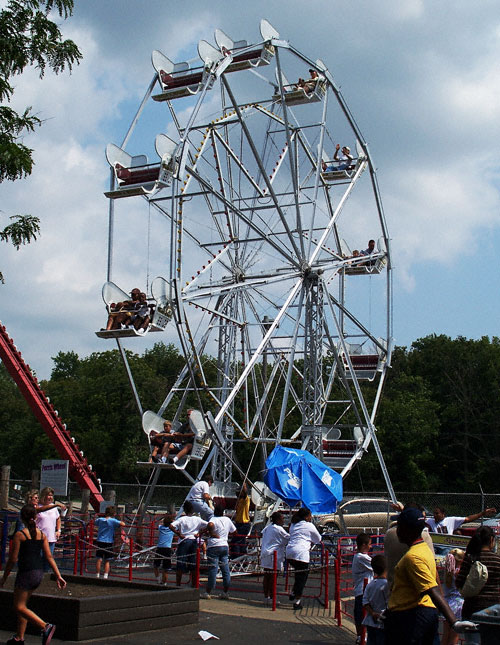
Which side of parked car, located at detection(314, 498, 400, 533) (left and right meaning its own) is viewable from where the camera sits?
left

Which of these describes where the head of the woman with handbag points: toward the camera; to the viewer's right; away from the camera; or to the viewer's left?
away from the camera

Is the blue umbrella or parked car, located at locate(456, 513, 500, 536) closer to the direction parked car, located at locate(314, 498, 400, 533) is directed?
the blue umbrella

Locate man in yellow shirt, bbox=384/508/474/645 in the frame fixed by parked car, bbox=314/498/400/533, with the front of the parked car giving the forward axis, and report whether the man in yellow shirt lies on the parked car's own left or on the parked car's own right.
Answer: on the parked car's own left

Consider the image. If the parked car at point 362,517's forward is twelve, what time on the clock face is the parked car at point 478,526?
the parked car at point 478,526 is roughly at 7 o'clock from the parked car at point 362,517.
